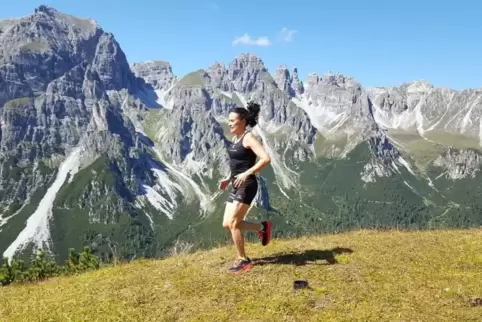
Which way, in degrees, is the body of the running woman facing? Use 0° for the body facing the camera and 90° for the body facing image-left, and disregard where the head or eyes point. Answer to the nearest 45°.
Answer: approximately 90°
